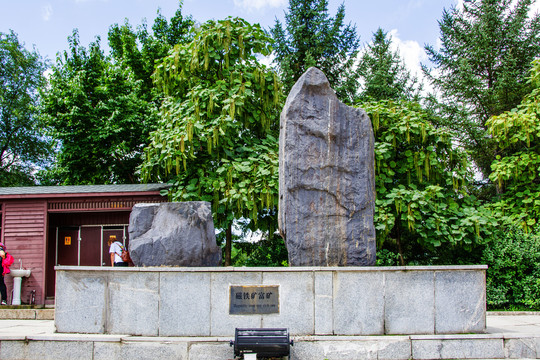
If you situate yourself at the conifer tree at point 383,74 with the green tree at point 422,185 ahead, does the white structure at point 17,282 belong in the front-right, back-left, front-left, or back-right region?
front-right

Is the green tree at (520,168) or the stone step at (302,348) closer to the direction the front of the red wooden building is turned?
the stone step

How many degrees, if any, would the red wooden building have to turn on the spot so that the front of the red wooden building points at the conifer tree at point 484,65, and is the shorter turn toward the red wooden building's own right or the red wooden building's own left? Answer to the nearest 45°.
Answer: approximately 90° to the red wooden building's own left

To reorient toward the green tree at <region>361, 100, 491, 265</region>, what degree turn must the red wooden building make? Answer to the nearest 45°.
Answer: approximately 45° to its left

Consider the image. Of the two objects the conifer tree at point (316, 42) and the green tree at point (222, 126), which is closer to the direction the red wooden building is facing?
the green tree

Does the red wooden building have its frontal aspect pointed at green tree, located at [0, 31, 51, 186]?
no

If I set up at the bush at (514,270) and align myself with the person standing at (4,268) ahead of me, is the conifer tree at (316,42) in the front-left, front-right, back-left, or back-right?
front-right

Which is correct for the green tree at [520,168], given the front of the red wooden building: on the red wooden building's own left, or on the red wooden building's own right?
on the red wooden building's own left

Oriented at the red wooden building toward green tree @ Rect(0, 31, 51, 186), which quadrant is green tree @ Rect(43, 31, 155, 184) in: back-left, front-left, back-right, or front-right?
front-right

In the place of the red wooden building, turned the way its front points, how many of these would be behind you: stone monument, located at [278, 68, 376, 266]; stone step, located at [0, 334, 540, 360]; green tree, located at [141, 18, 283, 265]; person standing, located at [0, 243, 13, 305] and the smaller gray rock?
0

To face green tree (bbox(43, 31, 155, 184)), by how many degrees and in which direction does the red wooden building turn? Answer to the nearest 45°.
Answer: approximately 180°

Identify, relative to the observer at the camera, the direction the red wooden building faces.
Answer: facing the viewer
